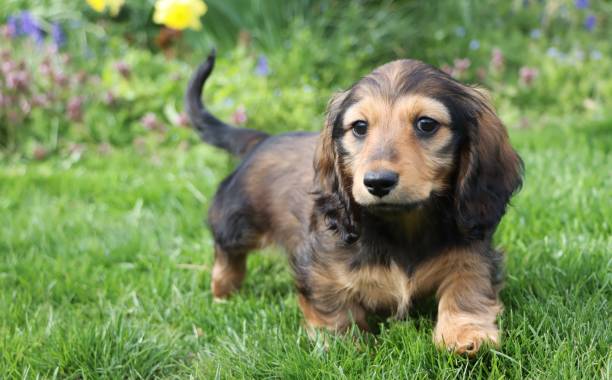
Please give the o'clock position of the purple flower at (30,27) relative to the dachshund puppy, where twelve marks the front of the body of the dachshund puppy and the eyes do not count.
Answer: The purple flower is roughly at 6 o'clock from the dachshund puppy.

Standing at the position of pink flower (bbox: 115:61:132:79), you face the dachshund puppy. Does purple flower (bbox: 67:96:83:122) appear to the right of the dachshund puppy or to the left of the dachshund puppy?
right

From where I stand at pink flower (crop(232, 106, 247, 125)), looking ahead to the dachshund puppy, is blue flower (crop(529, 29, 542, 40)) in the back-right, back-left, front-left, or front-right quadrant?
back-left

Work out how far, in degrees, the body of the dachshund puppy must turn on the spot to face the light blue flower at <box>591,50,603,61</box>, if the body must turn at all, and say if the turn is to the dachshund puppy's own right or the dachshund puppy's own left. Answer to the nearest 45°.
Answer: approximately 135° to the dachshund puppy's own left

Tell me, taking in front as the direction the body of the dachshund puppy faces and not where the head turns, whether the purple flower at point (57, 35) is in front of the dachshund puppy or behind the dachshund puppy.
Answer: behind

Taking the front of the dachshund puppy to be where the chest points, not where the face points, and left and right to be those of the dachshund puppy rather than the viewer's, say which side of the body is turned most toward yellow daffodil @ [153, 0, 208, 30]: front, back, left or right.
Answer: back

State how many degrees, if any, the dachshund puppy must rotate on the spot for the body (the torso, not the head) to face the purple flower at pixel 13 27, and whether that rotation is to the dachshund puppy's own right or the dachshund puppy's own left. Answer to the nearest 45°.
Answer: approximately 180°

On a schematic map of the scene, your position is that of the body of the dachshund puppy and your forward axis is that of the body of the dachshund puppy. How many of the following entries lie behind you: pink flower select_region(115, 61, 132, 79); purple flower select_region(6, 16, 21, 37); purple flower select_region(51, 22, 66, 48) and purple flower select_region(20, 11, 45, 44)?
4

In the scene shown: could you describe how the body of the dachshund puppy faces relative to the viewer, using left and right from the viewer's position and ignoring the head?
facing the viewer and to the right of the viewer

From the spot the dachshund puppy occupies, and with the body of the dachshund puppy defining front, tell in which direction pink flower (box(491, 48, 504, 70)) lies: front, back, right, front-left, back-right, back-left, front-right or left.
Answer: back-left

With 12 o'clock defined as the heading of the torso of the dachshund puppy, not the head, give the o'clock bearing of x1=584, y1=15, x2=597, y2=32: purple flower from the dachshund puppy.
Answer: The purple flower is roughly at 8 o'clock from the dachshund puppy.

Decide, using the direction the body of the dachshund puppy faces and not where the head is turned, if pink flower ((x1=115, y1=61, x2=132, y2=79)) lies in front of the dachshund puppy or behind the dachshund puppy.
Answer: behind

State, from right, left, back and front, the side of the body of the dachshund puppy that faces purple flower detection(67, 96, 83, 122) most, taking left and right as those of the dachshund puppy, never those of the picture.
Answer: back

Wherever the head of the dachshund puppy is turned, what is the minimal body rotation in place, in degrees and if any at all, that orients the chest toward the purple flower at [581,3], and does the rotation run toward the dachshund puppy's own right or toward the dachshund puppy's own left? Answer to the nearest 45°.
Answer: approximately 135° to the dachshund puppy's own left

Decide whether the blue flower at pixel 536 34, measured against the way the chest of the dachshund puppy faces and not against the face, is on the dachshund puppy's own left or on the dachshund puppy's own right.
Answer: on the dachshund puppy's own left
